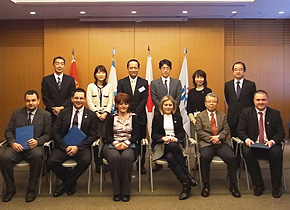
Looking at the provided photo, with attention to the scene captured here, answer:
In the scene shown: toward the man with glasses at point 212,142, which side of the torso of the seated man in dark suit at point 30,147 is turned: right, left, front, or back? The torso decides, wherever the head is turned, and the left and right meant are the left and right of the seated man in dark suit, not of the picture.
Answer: left

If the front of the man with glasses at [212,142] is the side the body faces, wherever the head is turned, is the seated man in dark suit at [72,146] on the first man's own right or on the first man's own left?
on the first man's own right

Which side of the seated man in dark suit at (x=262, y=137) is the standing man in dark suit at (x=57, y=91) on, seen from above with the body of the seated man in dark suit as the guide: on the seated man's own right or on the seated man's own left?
on the seated man's own right

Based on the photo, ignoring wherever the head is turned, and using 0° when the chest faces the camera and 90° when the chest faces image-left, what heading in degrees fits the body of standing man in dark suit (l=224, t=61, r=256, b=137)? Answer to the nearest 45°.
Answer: approximately 0°

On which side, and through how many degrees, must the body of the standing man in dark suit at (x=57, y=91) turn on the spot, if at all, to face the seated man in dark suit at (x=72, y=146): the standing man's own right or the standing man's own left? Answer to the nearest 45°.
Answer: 0° — they already face them
